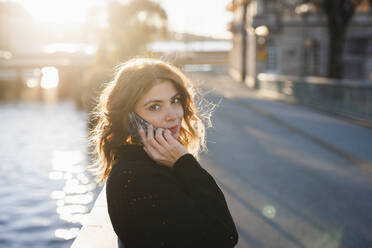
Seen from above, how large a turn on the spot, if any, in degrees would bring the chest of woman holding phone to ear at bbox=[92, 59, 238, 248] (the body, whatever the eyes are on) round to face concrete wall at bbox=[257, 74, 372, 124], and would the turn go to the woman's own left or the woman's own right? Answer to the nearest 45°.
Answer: approximately 45° to the woman's own left

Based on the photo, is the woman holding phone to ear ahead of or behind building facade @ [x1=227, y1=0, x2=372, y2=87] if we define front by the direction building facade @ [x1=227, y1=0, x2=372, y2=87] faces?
ahead

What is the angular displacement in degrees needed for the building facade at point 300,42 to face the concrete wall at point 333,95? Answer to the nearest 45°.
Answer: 0° — it already faces it
